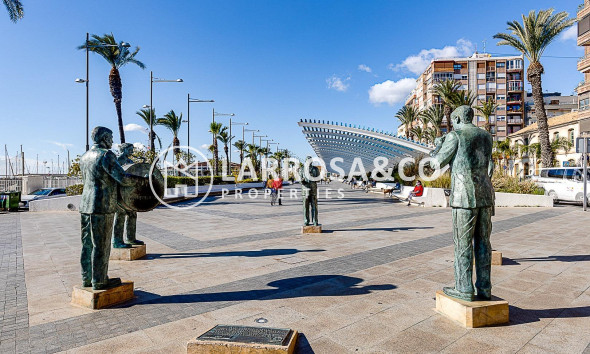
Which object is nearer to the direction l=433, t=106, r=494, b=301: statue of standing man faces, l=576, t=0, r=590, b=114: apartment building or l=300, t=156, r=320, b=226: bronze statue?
the bronze statue

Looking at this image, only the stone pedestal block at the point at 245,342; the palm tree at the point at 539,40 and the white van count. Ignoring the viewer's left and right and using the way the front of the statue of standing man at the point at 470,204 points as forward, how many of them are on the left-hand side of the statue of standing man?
1

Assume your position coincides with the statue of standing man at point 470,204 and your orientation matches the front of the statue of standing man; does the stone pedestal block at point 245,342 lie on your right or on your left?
on your left

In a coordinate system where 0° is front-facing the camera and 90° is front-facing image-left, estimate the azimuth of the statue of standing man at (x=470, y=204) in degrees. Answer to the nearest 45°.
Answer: approximately 135°

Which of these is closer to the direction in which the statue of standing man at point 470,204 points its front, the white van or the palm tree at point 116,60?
the palm tree

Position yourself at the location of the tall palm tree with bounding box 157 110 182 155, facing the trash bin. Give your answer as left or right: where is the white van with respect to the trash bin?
left

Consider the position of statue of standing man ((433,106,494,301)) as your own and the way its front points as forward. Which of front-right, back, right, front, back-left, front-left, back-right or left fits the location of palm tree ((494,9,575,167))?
front-right

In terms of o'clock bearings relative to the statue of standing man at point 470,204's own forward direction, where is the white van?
The white van is roughly at 2 o'clock from the statue of standing man.

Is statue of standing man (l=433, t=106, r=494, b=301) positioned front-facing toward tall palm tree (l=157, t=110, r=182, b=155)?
yes

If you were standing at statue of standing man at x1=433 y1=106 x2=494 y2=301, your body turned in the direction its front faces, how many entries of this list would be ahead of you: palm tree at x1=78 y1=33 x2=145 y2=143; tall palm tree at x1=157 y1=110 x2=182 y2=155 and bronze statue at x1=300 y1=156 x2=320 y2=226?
3

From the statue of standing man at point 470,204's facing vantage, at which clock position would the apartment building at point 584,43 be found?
The apartment building is roughly at 2 o'clock from the statue of standing man.

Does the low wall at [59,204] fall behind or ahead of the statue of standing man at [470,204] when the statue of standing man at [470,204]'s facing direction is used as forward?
ahead
